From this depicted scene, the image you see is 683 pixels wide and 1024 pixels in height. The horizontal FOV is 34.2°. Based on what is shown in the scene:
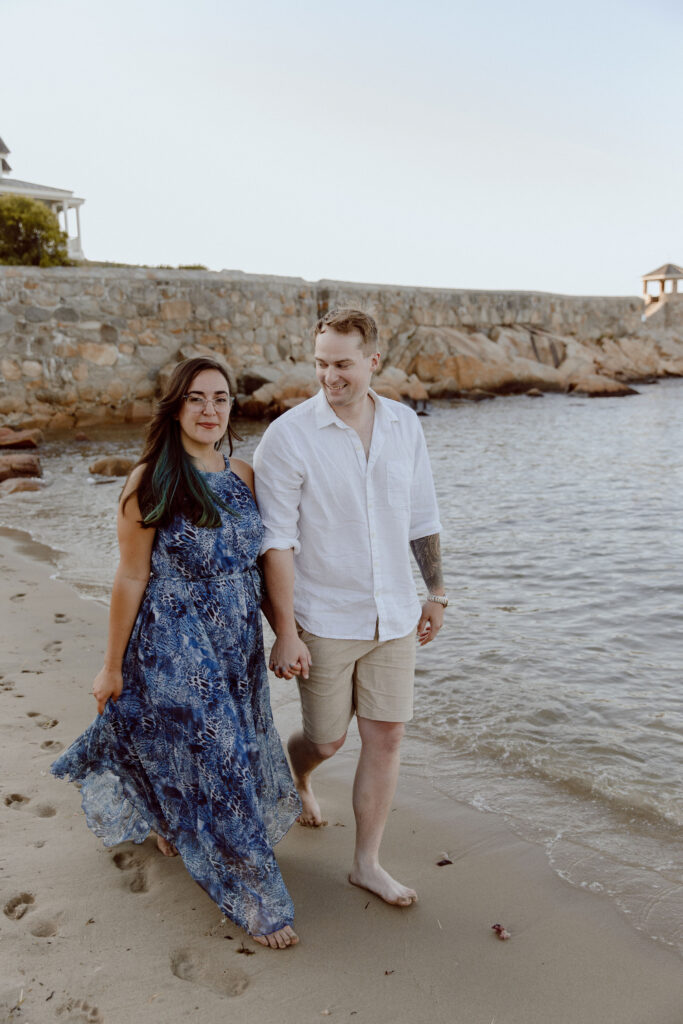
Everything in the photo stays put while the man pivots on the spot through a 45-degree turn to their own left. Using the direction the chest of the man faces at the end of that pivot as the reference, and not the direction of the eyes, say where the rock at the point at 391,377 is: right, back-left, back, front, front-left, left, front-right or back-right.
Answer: left

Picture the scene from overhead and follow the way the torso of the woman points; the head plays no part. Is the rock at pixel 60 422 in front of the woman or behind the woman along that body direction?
behind

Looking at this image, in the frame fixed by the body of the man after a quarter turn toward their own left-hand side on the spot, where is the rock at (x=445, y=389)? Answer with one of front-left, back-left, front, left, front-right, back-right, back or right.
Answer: front-left

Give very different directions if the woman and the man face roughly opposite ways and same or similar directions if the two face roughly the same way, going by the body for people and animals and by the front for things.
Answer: same or similar directions

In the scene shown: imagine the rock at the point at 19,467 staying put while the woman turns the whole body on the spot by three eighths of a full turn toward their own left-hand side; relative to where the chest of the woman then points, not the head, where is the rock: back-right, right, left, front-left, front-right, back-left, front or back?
front

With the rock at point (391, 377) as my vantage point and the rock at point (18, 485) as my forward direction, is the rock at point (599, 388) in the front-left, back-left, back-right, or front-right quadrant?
back-left

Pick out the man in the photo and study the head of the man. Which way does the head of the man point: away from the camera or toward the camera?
toward the camera

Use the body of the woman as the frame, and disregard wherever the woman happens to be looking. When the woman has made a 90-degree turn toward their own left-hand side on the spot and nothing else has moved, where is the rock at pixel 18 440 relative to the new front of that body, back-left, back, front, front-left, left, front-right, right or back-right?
front-left

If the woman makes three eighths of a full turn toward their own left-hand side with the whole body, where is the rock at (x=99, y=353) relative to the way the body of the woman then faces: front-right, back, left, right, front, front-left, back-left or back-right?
front

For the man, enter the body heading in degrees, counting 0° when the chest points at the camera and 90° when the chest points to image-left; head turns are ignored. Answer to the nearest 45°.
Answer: approximately 315°

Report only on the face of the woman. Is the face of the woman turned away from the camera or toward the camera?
toward the camera

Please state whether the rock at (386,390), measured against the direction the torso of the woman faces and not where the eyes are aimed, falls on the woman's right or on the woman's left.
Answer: on the woman's left

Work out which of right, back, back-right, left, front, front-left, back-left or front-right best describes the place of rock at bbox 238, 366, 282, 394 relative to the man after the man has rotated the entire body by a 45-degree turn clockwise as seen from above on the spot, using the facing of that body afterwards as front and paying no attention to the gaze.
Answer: back

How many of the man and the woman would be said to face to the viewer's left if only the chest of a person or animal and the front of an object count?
0

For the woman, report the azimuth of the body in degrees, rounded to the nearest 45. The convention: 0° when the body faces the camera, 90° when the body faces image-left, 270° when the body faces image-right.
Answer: approximately 315°
